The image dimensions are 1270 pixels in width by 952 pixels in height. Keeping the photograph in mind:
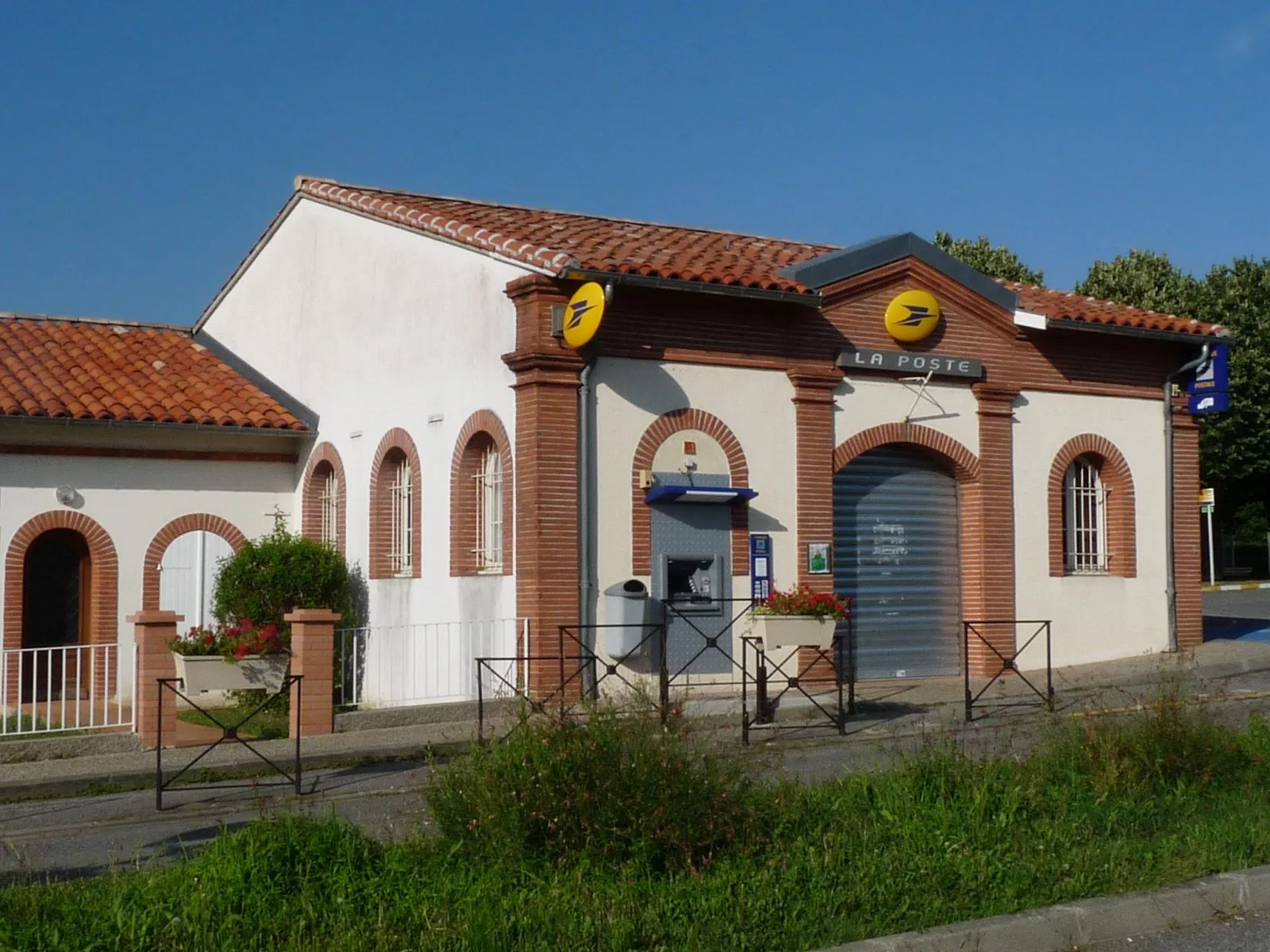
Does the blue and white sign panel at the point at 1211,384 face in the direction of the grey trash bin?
yes

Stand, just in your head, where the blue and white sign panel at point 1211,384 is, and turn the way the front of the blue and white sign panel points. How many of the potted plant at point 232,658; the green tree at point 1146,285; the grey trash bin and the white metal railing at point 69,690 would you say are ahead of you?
3

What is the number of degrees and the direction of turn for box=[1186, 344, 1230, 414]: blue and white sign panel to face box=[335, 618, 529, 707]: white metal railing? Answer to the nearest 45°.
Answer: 0° — it already faces it

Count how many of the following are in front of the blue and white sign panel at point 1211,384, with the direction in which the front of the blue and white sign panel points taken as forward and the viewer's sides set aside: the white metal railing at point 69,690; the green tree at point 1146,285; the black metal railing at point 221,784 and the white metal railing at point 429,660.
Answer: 3

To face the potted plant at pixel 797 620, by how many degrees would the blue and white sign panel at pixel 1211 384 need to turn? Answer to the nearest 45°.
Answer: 0° — it already faces it

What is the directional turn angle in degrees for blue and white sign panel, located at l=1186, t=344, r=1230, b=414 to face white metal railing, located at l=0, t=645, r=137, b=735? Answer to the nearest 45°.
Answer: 0° — it already faces it

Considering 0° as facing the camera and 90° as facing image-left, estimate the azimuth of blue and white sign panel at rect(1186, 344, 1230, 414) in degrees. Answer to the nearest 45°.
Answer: approximately 45°

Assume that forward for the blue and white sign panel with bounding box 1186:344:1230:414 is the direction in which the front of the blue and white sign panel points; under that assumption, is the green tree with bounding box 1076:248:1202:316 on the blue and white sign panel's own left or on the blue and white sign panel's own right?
on the blue and white sign panel's own right

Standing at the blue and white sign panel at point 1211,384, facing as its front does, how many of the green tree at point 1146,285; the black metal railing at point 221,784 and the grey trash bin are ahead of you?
2
